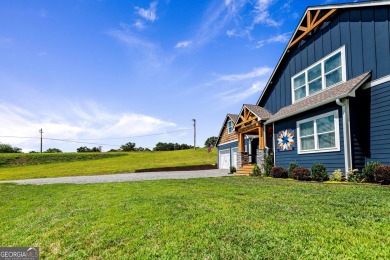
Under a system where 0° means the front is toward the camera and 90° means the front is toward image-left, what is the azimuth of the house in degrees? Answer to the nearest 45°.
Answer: approximately 45°
